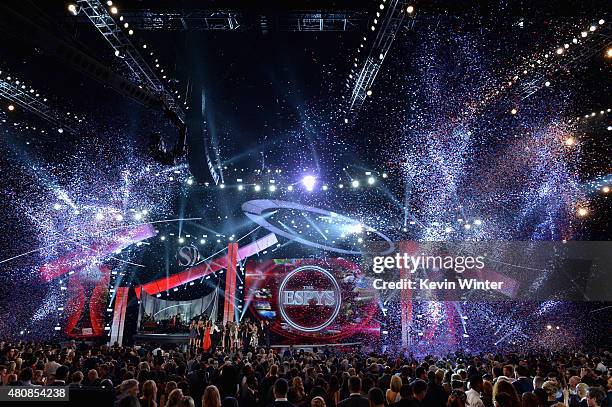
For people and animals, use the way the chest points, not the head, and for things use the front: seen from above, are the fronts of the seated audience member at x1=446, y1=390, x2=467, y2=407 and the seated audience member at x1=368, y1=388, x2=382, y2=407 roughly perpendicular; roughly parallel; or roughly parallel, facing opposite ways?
roughly parallel

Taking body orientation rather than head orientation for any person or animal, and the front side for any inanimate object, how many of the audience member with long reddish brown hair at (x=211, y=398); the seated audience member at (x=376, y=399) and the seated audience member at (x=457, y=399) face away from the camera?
3

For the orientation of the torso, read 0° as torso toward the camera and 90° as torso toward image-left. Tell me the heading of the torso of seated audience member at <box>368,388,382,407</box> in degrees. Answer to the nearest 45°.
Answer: approximately 180°

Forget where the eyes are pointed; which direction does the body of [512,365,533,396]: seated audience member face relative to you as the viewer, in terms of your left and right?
facing away from the viewer and to the left of the viewer

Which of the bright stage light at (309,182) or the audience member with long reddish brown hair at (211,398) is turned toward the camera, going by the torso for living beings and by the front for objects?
the bright stage light

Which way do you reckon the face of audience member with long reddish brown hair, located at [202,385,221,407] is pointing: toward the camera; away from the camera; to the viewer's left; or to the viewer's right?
away from the camera

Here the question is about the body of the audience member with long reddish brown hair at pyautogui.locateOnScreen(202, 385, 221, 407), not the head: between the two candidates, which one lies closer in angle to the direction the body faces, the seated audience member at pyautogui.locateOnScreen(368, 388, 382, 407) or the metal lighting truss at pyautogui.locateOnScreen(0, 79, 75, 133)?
the metal lighting truss

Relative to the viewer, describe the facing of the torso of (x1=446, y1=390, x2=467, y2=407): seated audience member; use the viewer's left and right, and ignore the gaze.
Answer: facing away from the viewer

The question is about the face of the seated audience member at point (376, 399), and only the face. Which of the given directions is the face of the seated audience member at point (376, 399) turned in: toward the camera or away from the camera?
away from the camera

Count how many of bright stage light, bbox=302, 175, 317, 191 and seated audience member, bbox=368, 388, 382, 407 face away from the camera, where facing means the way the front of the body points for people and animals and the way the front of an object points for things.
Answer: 1

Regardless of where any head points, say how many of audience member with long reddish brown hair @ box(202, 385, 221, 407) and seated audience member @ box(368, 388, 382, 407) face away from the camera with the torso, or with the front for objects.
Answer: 2

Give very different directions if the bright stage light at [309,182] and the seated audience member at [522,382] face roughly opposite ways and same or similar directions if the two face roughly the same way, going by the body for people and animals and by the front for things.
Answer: very different directions

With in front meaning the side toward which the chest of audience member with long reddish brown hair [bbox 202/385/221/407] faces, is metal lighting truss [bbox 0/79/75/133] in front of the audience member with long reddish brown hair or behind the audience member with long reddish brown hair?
in front

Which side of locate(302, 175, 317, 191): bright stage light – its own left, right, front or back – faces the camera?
front

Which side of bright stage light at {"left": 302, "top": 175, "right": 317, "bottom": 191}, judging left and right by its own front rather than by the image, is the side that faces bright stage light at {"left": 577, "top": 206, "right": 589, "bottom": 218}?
left

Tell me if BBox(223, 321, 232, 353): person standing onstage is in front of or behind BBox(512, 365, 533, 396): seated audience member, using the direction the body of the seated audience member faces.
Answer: in front

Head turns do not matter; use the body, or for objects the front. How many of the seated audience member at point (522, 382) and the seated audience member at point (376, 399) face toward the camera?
0

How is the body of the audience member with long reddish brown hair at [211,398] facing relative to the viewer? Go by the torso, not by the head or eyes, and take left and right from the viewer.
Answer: facing away from the viewer
